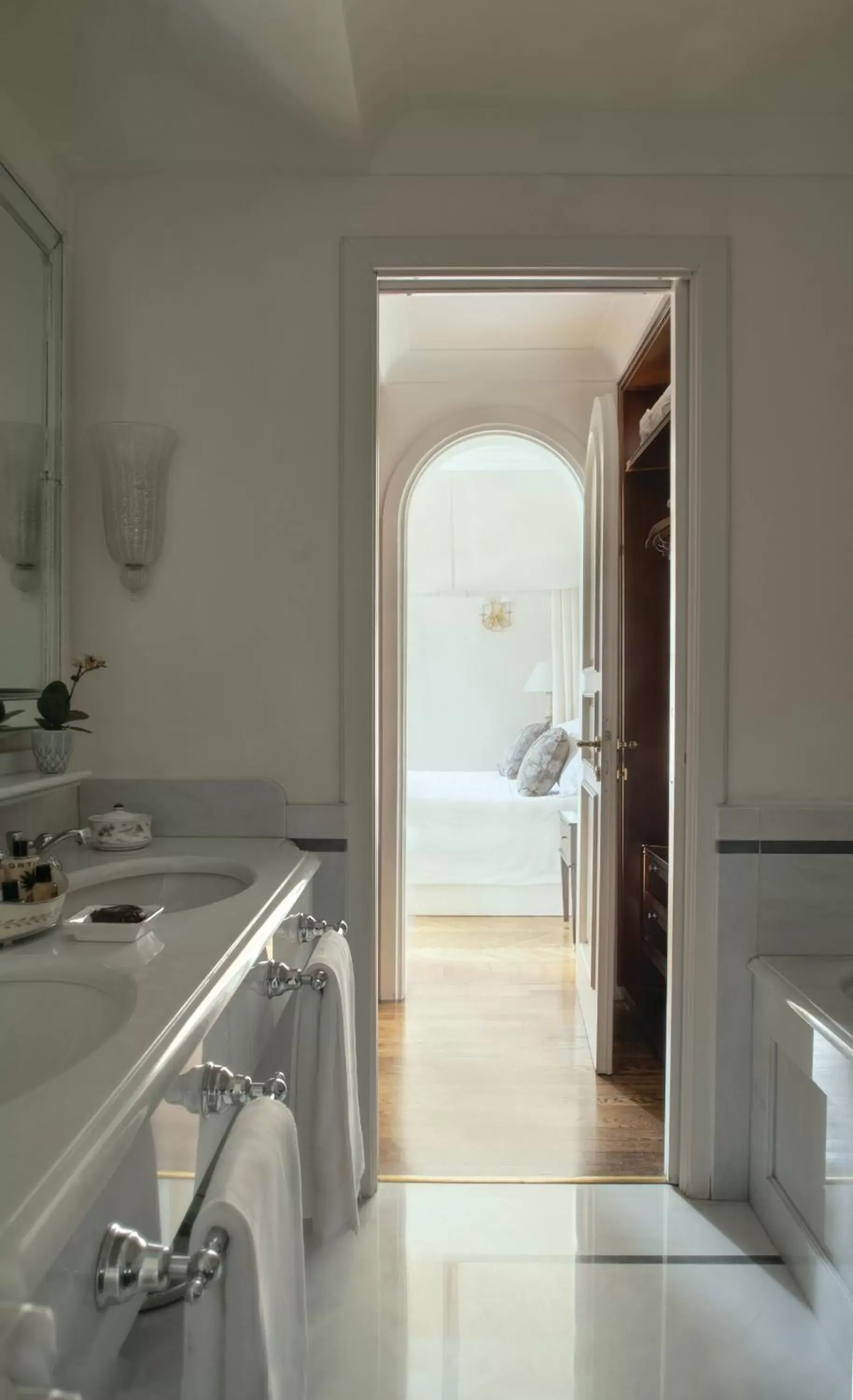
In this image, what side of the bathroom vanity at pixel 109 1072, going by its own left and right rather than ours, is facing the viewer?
right

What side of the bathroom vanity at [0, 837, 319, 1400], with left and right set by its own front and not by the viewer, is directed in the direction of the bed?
left

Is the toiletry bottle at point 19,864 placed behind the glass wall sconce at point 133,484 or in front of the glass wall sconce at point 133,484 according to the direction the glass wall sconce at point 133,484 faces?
in front

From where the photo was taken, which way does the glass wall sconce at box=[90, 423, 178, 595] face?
toward the camera

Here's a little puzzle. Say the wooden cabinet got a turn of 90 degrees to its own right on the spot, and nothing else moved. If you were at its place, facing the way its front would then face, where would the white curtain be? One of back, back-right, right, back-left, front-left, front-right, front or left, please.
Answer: front

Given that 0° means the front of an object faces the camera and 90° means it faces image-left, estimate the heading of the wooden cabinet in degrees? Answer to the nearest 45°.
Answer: approximately 90°

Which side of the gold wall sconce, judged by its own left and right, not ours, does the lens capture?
front

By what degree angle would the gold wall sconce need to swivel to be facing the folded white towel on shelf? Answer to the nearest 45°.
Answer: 0° — it already faces it

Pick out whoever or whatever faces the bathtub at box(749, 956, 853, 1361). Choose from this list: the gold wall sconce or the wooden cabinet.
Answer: the gold wall sconce

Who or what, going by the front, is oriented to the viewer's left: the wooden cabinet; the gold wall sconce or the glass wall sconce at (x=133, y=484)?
the wooden cabinet

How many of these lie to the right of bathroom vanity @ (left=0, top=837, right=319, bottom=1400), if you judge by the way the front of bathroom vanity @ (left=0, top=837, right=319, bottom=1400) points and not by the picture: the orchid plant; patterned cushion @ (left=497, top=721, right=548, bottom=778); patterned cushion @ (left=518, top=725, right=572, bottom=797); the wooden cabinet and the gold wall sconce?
0

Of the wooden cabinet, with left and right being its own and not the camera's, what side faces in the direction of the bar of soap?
left

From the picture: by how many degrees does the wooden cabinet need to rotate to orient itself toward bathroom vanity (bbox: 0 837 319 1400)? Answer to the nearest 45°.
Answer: approximately 90° to its left

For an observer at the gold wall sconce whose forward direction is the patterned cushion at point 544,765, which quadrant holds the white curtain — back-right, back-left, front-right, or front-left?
front-left

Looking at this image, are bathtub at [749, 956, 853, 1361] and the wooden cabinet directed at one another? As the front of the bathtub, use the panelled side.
no

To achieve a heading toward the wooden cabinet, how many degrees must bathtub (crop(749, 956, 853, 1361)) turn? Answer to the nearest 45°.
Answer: approximately 90° to its right

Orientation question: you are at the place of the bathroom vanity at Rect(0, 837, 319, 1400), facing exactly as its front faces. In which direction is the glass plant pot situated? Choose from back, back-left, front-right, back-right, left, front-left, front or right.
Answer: left

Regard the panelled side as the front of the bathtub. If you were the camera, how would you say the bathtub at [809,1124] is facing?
facing to the left of the viewer
